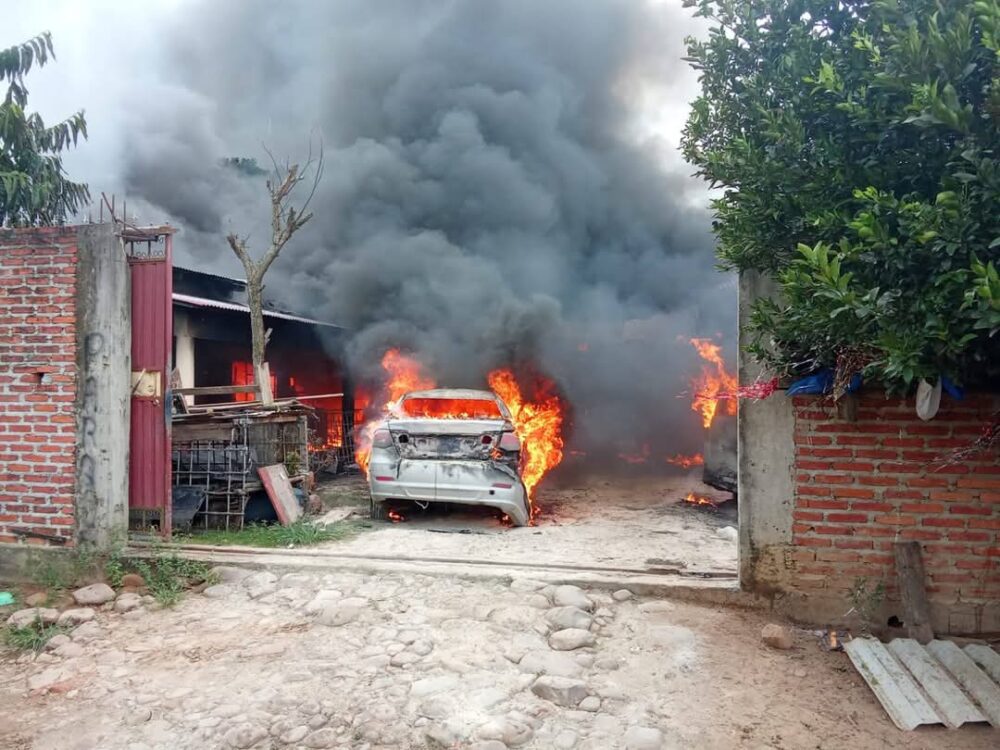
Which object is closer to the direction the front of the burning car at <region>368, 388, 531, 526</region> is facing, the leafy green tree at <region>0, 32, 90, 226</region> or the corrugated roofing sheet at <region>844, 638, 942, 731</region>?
the leafy green tree

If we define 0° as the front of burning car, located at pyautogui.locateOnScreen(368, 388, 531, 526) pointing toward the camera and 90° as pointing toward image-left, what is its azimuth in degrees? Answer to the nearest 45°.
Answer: approximately 180°

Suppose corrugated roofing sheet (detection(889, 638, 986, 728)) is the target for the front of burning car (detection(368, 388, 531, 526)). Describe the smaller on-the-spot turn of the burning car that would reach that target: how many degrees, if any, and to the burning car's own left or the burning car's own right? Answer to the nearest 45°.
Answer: approximately 135° to the burning car's own right

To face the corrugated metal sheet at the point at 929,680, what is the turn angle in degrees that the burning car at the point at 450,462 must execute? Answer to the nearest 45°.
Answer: approximately 135° to its right

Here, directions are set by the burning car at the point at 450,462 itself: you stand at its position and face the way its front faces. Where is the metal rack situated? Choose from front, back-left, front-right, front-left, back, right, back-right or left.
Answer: left

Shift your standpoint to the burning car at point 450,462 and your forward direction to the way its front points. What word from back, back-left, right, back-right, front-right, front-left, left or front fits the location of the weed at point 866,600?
back-right

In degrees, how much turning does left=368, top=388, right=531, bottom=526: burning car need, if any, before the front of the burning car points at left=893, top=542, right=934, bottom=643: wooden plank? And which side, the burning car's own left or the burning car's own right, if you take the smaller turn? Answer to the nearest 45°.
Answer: approximately 135° to the burning car's own right

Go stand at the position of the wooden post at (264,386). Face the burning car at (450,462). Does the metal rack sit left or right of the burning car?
right

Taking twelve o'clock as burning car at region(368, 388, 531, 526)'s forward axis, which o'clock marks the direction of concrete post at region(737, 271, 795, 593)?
The concrete post is roughly at 5 o'clock from the burning car.

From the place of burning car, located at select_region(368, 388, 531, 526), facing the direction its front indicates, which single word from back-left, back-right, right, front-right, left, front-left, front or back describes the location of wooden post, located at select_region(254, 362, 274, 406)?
front-left

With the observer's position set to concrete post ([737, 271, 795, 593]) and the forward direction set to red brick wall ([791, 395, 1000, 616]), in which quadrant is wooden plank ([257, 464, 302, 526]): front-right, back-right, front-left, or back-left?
back-left

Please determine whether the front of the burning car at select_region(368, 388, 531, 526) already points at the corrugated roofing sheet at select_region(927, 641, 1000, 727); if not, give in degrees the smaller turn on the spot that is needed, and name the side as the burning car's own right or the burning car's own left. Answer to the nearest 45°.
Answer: approximately 135° to the burning car's own right

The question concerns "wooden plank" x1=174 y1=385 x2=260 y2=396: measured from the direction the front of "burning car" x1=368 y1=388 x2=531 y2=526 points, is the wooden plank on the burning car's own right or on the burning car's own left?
on the burning car's own left

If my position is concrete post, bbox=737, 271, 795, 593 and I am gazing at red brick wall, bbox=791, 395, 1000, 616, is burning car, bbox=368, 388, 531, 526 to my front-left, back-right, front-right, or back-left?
back-left

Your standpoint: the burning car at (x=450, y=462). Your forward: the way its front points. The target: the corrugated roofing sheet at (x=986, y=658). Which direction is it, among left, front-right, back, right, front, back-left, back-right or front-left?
back-right
